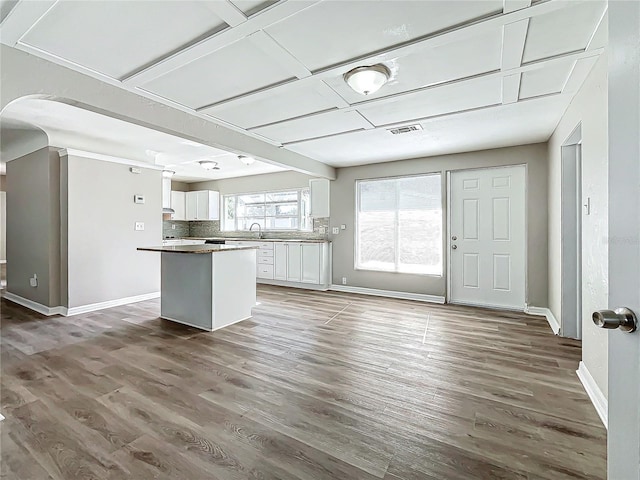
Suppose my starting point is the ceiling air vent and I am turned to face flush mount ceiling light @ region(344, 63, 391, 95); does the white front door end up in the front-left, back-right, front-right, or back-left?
back-left

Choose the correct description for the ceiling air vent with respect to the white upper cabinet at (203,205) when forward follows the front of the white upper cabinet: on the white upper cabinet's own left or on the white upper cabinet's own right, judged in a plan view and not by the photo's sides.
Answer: on the white upper cabinet's own left

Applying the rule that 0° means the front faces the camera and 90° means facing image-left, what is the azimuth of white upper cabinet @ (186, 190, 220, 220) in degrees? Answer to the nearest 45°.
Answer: approximately 45°

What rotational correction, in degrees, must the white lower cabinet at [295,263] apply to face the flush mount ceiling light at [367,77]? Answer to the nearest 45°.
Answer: approximately 45° to its left

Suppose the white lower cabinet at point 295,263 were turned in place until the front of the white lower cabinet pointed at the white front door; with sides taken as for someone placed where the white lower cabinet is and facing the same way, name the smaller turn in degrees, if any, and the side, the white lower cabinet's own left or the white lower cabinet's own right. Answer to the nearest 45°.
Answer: approximately 90° to the white lower cabinet's own left

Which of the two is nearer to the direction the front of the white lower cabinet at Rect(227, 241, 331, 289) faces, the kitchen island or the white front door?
the kitchen island

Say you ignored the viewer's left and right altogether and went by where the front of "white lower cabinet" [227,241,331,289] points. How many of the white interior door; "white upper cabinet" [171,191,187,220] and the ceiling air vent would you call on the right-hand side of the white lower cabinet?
1

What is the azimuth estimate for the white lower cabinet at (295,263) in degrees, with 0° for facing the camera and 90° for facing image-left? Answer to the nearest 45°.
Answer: approximately 45°

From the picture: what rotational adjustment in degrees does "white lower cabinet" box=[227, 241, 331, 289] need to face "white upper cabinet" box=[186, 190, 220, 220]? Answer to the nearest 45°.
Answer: approximately 90° to its right

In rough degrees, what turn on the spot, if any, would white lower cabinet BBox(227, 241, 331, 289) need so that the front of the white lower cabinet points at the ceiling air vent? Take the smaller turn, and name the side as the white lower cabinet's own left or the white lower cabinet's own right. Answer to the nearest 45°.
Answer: approximately 90° to the white lower cabinet's own left

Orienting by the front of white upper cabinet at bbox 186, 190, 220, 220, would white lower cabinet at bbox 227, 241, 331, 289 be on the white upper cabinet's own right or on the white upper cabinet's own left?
on the white upper cabinet's own left

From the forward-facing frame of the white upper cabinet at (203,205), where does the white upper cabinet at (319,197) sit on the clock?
the white upper cabinet at (319,197) is roughly at 9 o'clock from the white upper cabinet at (203,205).

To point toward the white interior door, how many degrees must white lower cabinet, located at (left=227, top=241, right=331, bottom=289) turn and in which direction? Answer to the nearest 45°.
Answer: approximately 45° to its left

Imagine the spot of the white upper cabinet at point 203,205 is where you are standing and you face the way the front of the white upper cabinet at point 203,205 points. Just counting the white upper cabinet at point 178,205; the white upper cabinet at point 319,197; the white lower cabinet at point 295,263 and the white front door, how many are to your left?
3

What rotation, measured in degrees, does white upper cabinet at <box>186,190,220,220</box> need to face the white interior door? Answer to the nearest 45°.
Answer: approximately 45° to its left
